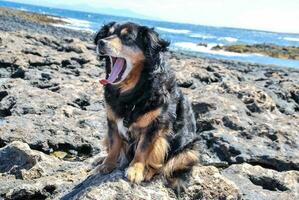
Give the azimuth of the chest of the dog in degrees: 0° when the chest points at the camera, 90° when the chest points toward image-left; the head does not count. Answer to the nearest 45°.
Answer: approximately 45°
